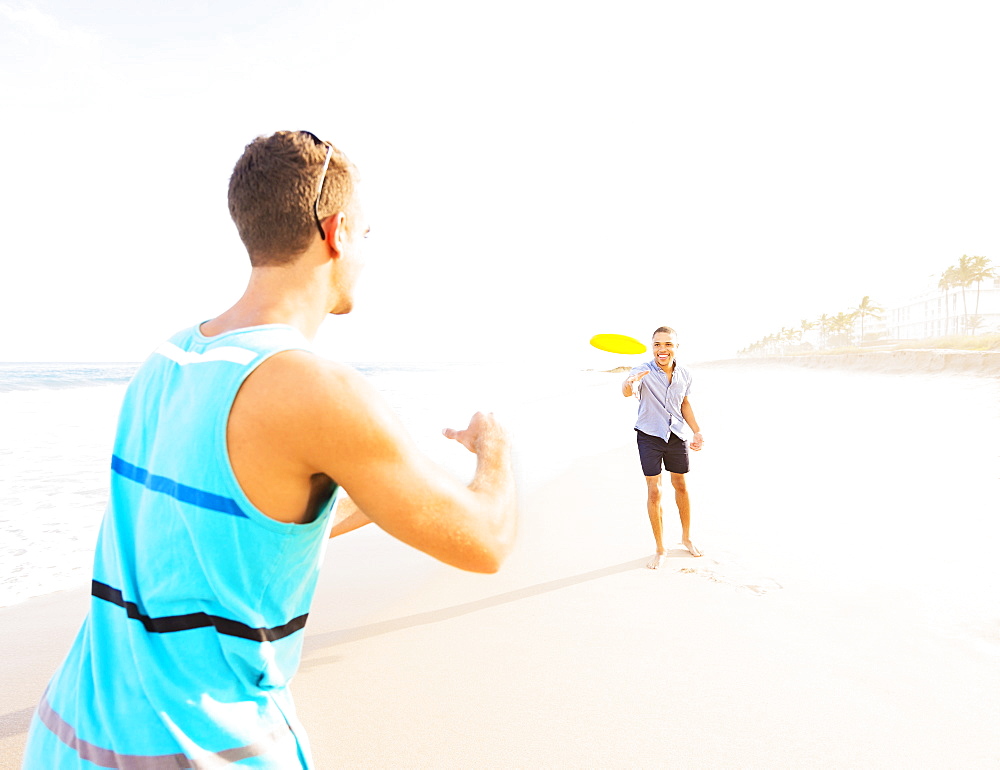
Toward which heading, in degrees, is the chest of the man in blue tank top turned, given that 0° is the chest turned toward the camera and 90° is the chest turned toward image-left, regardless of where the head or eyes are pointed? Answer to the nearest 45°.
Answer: approximately 225°

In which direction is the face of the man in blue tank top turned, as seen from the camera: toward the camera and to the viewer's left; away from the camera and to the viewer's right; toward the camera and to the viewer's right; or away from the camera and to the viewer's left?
away from the camera and to the viewer's right

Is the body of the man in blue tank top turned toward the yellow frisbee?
yes
